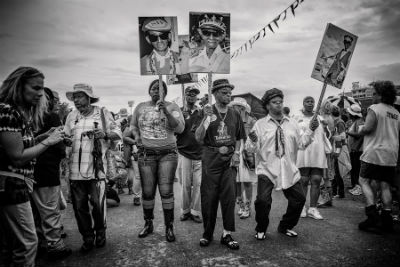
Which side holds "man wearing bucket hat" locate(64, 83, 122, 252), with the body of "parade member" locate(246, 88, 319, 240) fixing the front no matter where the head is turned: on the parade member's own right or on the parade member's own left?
on the parade member's own right

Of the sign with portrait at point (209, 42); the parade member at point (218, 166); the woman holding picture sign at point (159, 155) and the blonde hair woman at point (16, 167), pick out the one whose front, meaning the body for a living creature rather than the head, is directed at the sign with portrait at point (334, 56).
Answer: the blonde hair woman

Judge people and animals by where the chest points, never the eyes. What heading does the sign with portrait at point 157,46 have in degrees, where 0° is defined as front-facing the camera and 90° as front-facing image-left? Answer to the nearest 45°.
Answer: approximately 0°

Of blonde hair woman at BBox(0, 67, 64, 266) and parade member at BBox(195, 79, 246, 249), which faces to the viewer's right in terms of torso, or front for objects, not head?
the blonde hair woman

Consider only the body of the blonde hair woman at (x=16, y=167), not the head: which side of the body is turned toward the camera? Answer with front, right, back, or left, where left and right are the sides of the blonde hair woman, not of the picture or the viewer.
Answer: right

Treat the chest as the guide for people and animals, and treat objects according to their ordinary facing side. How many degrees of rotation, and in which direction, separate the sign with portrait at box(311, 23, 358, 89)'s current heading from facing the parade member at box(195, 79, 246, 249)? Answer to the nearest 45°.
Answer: approximately 45° to its right

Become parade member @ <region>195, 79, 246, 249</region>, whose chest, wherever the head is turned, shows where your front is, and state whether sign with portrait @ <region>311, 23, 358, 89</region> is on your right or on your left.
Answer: on your left

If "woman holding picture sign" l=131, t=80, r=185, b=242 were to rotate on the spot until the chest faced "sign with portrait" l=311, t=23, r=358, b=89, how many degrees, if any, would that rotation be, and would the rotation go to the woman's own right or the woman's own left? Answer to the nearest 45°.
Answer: approximately 90° to the woman's own left
